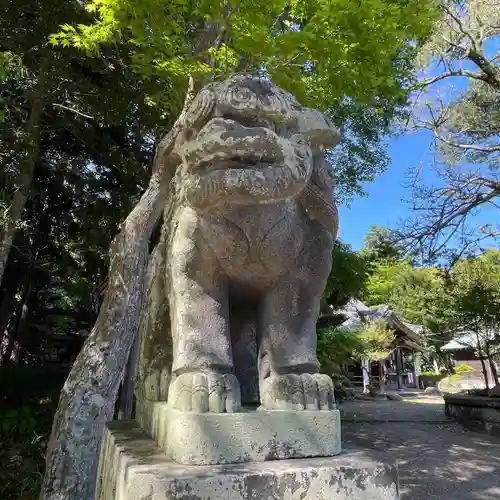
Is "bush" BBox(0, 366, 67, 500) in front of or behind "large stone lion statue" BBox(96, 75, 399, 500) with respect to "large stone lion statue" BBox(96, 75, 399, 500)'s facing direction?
behind

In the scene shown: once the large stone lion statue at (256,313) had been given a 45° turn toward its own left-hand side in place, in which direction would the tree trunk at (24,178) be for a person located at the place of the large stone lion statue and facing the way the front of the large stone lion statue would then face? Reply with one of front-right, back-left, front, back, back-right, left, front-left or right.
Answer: back

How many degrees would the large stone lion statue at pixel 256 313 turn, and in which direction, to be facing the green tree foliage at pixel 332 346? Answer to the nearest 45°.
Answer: approximately 180°

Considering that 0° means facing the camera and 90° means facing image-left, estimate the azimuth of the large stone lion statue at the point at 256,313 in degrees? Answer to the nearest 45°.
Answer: approximately 0°

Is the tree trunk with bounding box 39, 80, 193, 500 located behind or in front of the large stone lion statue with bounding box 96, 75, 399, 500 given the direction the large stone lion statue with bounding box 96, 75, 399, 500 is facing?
behind

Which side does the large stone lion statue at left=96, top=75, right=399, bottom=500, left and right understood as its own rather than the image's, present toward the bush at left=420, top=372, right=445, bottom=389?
back

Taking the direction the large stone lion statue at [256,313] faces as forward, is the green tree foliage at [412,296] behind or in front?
behind

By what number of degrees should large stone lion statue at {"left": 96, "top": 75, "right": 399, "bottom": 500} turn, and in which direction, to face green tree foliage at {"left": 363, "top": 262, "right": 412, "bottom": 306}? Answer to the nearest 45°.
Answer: approximately 180°

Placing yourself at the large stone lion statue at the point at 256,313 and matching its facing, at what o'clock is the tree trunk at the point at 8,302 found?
The tree trunk is roughly at 5 o'clock from the large stone lion statue.

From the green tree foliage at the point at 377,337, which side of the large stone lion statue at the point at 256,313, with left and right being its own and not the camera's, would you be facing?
back

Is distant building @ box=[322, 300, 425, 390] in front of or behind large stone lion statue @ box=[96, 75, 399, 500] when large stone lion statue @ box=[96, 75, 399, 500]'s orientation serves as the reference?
behind

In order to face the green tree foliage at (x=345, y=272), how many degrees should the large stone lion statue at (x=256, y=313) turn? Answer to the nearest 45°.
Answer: approximately 180°
